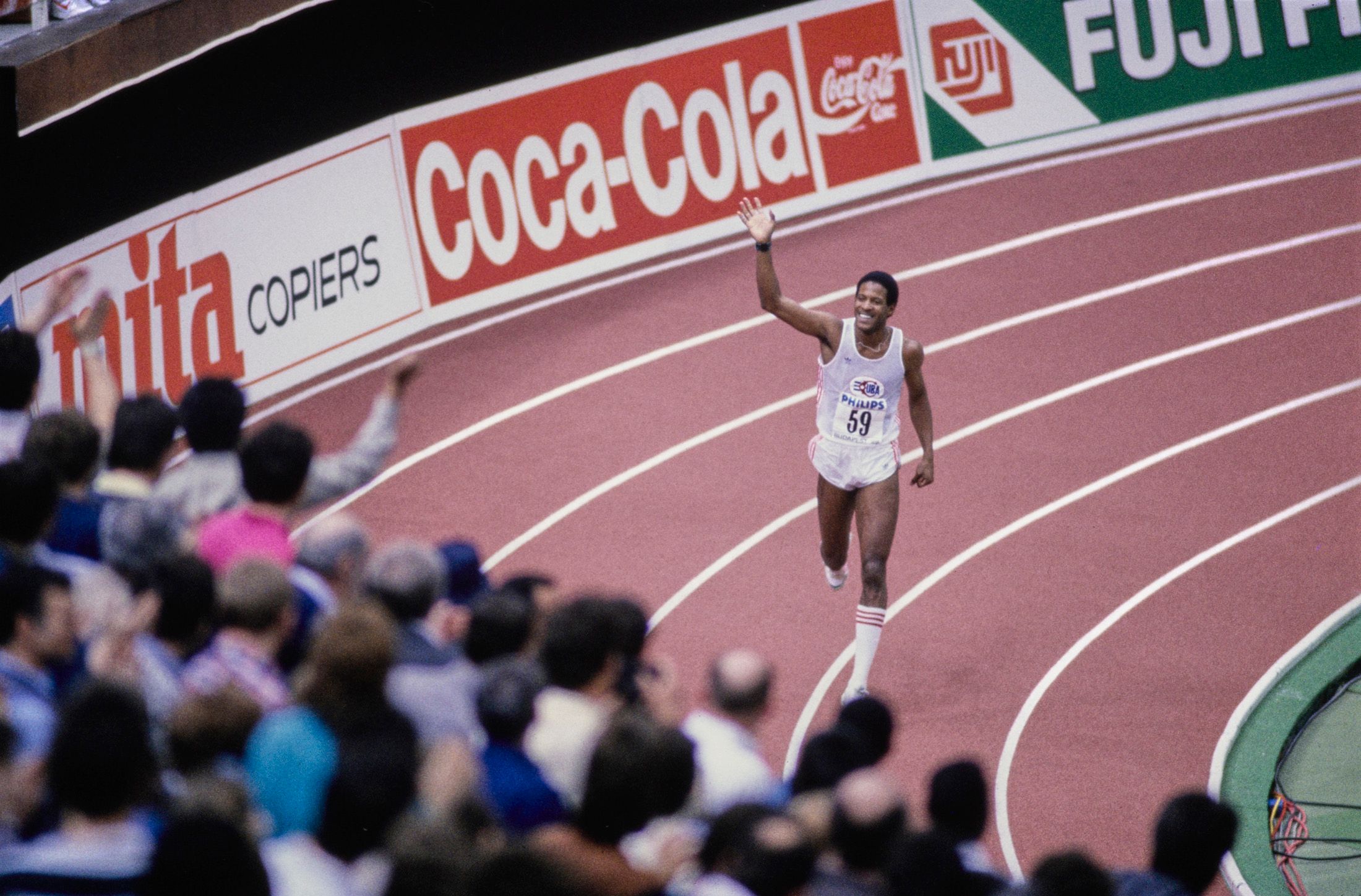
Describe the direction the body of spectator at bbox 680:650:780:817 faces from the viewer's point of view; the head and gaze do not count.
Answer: away from the camera

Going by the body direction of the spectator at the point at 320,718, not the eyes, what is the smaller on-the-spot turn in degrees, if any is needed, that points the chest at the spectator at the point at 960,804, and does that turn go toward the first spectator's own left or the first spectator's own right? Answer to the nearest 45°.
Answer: approximately 45° to the first spectator's own right

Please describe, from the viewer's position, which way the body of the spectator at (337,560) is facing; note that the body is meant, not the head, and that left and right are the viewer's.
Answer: facing away from the viewer and to the right of the viewer

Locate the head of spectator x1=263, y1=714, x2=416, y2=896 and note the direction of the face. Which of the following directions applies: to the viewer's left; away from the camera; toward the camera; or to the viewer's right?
away from the camera

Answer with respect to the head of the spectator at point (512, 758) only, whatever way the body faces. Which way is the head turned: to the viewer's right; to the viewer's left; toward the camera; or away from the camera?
away from the camera

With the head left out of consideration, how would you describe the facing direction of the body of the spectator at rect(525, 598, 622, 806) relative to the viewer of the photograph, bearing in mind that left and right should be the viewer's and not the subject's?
facing away from the viewer and to the right of the viewer

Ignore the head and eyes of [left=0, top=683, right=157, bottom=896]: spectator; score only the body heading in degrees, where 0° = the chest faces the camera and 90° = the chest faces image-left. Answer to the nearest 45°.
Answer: approximately 180°

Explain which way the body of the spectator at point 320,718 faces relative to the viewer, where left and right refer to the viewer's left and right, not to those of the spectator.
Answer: facing away from the viewer and to the right of the viewer
